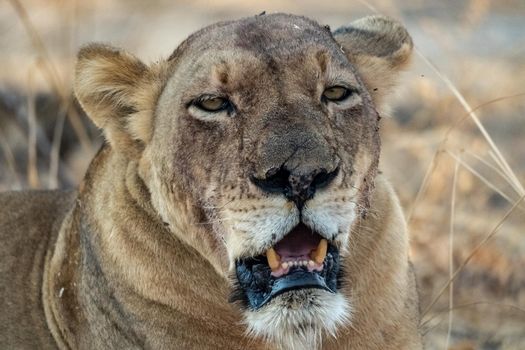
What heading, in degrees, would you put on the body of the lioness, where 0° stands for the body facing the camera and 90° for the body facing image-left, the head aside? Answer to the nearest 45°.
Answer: approximately 315°
